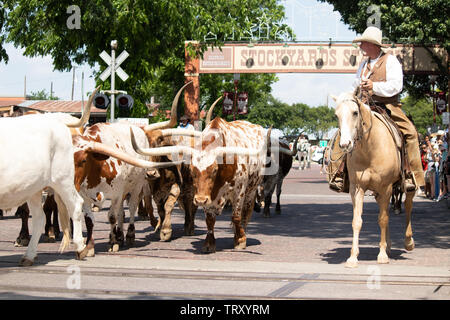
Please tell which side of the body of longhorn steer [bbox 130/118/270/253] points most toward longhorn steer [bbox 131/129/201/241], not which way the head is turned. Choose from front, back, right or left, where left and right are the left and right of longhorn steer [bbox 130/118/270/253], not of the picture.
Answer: right

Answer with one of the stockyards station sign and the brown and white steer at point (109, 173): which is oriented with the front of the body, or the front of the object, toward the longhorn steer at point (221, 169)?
the stockyards station sign

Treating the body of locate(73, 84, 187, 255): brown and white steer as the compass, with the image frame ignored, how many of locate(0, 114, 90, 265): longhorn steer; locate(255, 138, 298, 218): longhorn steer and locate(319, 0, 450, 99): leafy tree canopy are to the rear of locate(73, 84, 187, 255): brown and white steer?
2

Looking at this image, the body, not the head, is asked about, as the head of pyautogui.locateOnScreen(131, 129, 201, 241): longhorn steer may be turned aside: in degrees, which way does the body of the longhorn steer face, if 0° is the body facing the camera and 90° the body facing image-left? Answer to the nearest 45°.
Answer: approximately 45°

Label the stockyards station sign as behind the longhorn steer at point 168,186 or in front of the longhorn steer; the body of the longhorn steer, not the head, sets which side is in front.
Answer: behind
